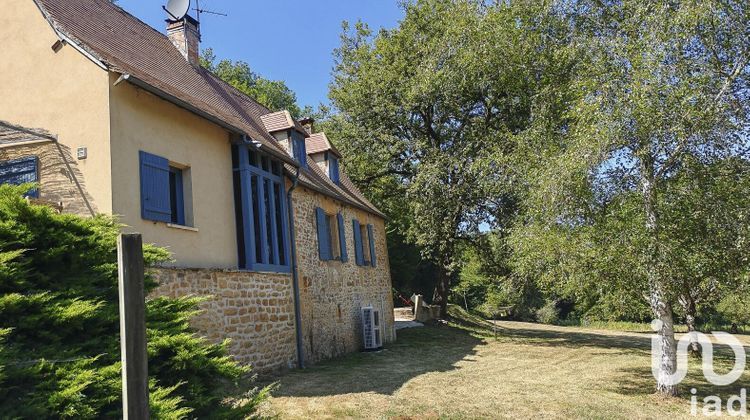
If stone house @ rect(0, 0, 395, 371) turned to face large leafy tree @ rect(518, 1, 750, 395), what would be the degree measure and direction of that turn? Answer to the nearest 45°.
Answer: approximately 45° to its left

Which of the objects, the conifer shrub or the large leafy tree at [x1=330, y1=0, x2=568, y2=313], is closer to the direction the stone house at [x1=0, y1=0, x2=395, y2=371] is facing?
the conifer shrub

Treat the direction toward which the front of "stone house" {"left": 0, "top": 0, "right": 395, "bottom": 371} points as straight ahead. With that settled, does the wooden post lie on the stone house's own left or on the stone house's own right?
on the stone house's own right

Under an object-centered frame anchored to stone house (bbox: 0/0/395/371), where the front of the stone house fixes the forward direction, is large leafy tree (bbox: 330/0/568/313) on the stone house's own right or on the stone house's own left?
on the stone house's own left

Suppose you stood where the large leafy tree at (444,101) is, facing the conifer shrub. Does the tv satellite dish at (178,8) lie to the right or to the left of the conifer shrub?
right

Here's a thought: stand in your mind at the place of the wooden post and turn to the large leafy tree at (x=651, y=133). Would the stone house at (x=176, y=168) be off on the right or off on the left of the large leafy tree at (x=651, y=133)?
left

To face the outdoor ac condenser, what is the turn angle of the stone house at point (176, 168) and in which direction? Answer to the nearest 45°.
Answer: approximately 90° to its left

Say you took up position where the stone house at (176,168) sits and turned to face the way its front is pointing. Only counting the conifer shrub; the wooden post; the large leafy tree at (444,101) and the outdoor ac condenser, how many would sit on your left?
2

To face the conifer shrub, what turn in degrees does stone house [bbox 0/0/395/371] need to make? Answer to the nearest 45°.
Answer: approximately 45° to its right

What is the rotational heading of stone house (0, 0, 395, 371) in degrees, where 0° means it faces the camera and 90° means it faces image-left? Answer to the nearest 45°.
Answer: approximately 315°
